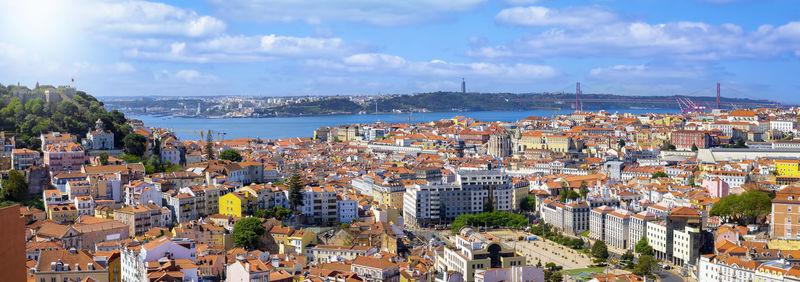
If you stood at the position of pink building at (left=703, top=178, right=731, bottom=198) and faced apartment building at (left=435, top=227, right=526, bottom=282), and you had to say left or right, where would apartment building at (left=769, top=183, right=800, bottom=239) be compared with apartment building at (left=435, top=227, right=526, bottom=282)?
left

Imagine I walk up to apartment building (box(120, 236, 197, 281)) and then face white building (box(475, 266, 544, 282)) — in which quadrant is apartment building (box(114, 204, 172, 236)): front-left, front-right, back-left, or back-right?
back-left

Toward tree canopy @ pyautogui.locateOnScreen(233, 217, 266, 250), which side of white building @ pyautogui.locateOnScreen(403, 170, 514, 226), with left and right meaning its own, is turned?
right

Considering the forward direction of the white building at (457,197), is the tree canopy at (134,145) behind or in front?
behind

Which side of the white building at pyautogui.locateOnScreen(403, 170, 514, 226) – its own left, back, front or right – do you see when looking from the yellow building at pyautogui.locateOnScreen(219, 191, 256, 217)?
right

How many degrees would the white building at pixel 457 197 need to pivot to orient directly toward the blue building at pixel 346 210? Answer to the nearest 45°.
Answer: approximately 90° to its right

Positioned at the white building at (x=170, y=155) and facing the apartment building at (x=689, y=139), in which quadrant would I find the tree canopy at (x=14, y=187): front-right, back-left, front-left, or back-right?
back-right

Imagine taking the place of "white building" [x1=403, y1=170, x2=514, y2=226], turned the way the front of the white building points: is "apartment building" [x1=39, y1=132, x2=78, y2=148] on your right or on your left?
on your right

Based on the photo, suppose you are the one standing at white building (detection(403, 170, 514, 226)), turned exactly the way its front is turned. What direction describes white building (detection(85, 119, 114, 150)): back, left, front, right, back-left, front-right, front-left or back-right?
back-right

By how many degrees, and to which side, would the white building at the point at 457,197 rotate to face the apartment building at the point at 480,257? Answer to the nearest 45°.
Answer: approximately 45° to its right

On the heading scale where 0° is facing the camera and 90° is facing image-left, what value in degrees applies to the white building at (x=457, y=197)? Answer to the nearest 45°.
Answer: approximately 315°

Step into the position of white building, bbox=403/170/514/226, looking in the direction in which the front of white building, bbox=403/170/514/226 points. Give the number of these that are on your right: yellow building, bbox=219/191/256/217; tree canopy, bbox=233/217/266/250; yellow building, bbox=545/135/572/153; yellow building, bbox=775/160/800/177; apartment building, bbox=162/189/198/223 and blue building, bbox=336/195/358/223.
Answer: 4
